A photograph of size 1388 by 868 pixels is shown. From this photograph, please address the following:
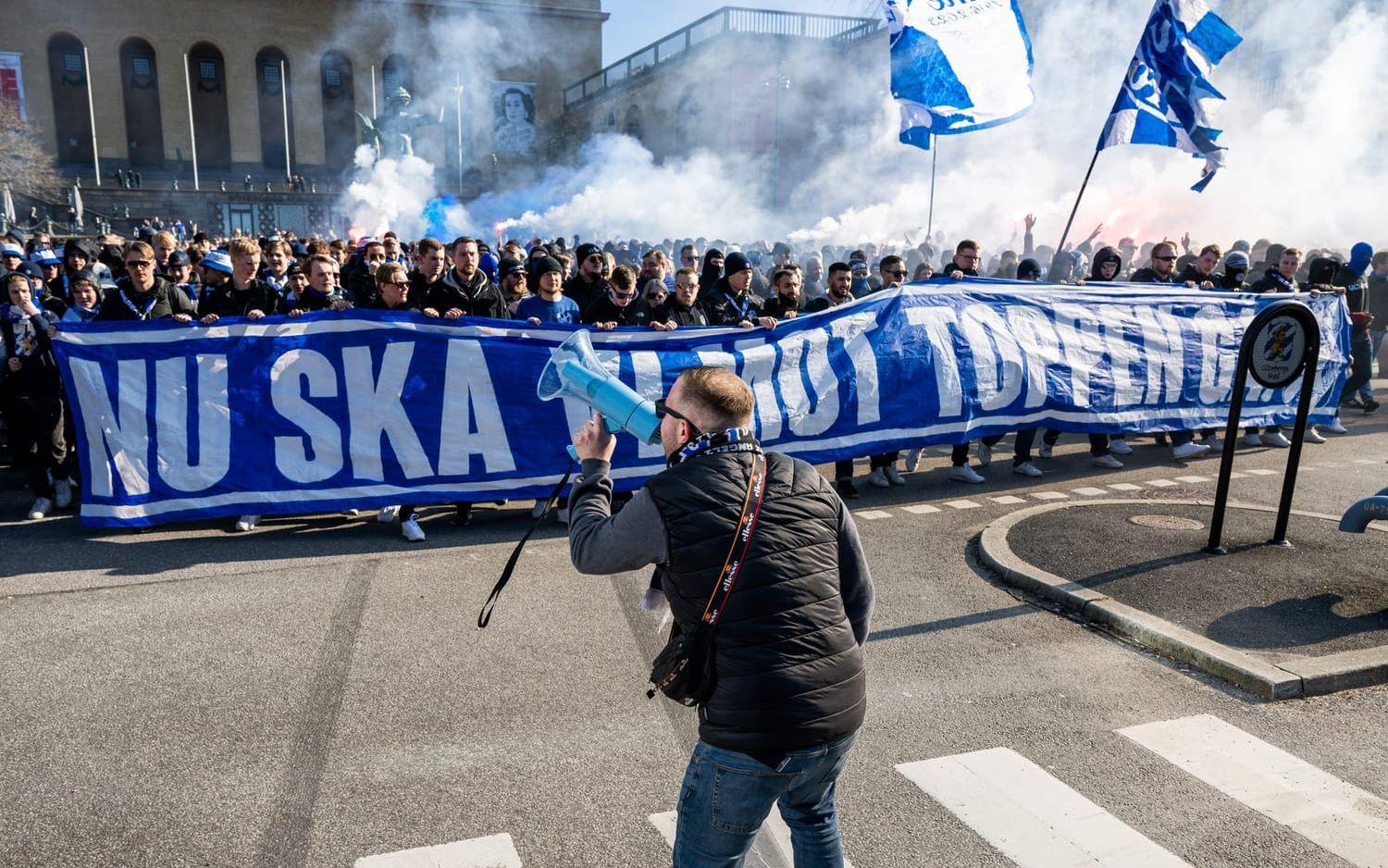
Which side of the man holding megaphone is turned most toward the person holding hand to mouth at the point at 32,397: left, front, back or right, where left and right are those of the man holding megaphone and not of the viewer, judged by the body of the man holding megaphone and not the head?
front

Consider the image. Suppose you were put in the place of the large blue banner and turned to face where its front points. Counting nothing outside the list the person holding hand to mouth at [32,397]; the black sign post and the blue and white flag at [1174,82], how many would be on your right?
1

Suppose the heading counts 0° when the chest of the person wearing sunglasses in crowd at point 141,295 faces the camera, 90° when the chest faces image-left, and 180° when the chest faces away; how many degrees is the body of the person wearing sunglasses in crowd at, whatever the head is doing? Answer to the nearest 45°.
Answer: approximately 0°

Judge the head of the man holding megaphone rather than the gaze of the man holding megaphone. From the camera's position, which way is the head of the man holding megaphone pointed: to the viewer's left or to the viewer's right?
to the viewer's left

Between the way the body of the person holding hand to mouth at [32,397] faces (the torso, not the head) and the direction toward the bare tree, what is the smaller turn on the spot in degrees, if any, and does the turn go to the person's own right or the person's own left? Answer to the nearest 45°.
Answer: approximately 180°

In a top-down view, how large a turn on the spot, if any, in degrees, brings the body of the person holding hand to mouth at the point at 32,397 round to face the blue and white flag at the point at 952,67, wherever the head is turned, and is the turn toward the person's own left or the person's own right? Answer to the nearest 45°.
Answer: approximately 90° to the person's own left

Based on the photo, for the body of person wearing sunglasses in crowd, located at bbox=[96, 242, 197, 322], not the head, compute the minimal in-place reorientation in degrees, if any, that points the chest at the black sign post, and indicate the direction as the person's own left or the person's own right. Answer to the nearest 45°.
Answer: approximately 45° to the person's own left

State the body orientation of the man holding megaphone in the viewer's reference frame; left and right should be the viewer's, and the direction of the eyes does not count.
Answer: facing away from the viewer and to the left of the viewer

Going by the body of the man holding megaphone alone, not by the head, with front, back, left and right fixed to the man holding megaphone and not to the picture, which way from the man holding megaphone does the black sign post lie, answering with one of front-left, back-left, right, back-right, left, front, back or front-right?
right

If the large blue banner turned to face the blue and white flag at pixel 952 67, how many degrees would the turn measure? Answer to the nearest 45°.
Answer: approximately 135° to its left

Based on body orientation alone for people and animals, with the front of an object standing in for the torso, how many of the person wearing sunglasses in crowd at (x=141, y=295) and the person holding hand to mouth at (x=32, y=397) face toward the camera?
2
